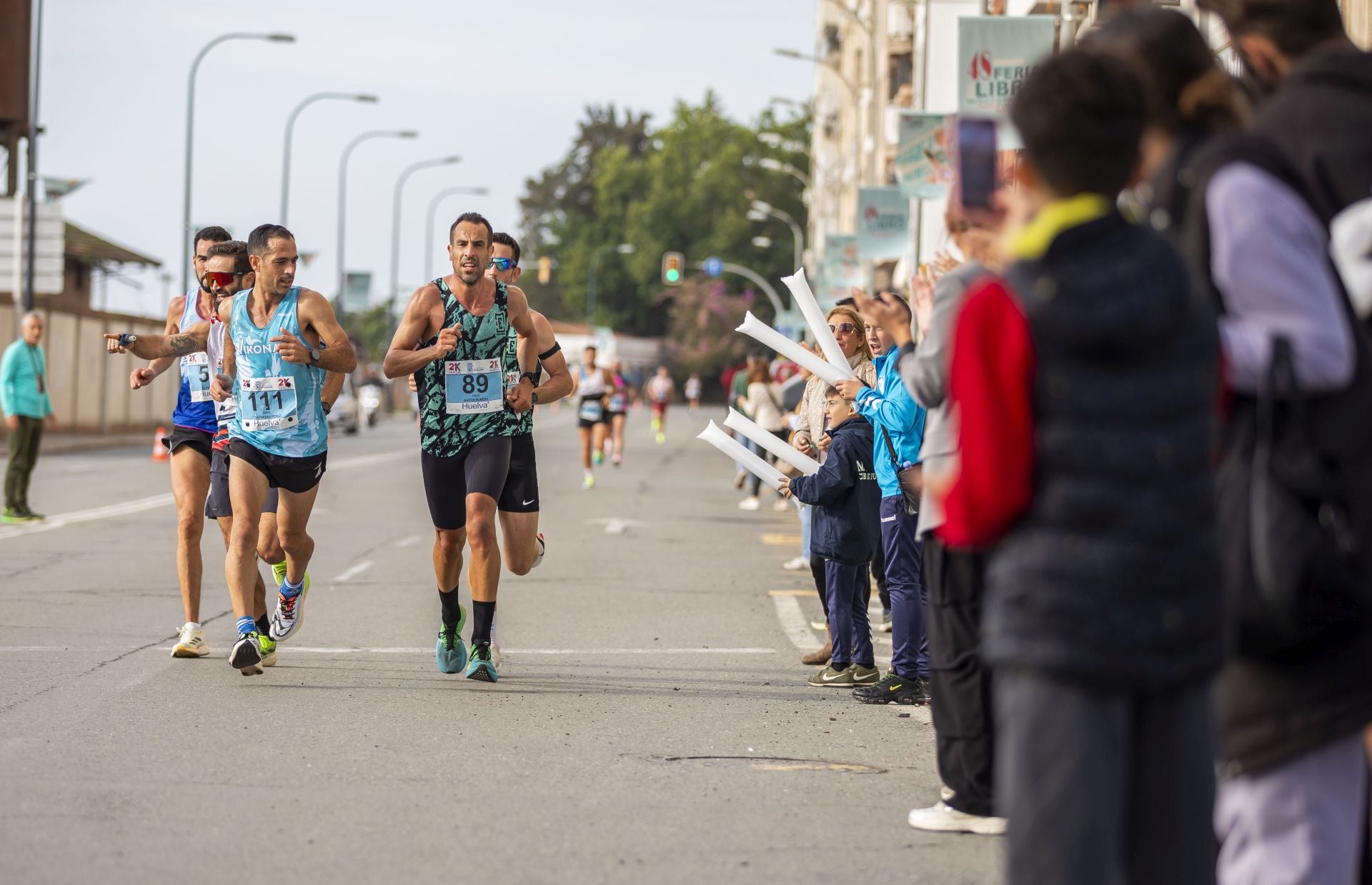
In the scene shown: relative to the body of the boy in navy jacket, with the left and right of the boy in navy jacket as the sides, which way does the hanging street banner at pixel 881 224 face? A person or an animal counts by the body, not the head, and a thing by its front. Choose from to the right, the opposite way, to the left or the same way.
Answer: to the left

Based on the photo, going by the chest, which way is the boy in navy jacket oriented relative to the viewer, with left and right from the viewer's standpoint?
facing to the left of the viewer

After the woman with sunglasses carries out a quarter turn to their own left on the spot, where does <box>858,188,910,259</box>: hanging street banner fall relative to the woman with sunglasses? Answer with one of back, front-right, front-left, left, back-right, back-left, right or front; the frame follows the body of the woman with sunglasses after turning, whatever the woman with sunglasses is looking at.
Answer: back-left

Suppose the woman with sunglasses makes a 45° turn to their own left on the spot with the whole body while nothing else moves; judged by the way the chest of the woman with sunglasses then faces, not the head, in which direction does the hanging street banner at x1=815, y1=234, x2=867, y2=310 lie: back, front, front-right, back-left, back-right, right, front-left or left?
back

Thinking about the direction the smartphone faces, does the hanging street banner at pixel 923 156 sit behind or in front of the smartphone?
behind

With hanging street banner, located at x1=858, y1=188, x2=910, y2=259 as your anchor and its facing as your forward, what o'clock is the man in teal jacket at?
The man in teal jacket is roughly at 1 o'clock from the hanging street banner.

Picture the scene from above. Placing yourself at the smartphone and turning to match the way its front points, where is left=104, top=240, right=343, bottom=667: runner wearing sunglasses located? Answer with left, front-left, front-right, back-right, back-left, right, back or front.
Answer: back-right

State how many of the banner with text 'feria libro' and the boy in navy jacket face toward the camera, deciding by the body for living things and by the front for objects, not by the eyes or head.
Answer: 1

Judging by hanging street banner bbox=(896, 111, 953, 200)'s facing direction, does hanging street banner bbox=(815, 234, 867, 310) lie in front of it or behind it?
behind

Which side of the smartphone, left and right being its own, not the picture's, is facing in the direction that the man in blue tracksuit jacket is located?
back

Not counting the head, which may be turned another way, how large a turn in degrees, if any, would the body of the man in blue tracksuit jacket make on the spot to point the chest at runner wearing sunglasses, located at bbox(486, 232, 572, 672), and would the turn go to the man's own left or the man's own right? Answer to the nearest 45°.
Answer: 0° — they already face them

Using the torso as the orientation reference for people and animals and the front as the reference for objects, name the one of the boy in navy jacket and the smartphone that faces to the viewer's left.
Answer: the boy in navy jacket

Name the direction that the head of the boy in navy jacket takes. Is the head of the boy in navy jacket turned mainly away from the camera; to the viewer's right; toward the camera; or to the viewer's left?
to the viewer's left

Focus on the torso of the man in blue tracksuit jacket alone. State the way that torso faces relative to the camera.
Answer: to the viewer's left
